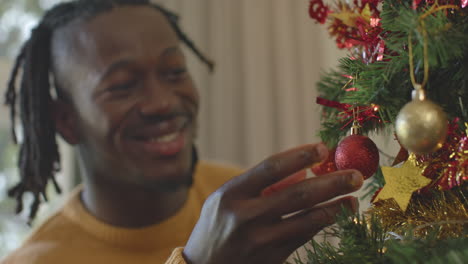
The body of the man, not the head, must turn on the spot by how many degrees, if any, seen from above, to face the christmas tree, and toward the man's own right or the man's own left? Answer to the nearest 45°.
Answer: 0° — they already face it

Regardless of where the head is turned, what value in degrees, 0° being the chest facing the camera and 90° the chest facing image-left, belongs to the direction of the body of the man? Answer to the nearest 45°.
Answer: approximately 315°

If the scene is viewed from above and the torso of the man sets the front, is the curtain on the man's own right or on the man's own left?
on the man's own left
